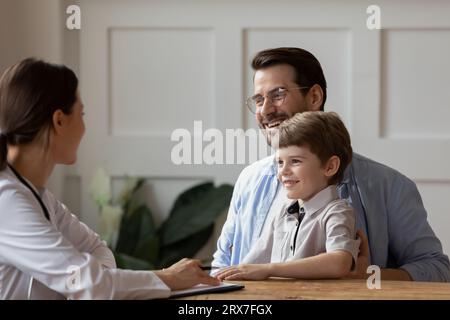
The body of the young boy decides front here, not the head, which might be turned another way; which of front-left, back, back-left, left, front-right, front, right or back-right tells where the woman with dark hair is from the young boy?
front

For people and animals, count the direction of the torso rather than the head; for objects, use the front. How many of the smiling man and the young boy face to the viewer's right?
0

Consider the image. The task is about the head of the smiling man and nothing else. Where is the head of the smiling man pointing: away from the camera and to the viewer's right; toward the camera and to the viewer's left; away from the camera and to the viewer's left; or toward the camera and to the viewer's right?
toward the camera and to the viewer's left

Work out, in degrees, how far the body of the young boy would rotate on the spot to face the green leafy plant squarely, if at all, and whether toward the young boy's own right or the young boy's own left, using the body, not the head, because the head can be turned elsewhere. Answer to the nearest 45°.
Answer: approximately 135° to the young boy's own right

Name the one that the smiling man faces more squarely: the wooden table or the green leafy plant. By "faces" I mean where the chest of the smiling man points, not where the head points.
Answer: the wooden table

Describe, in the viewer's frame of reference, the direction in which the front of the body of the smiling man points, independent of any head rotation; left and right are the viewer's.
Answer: facing the viewer and to the left of the viewer

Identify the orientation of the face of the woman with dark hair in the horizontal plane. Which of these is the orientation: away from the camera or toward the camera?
away from the camera

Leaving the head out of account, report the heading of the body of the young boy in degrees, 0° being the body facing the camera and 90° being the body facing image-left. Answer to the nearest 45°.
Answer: approximately 45°

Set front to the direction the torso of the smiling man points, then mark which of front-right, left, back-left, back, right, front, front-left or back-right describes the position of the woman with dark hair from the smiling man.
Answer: front

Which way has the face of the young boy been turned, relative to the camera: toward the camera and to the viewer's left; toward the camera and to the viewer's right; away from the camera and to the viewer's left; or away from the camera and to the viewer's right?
toward the camera and to the viewer's left
